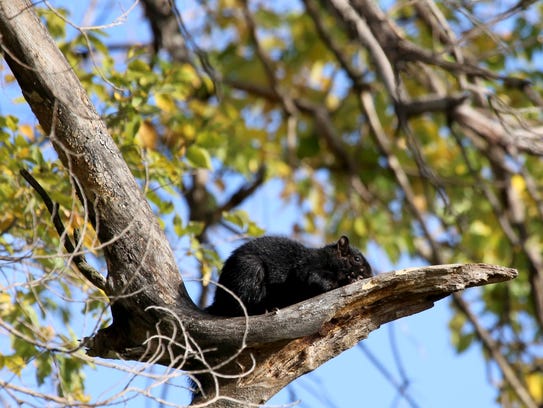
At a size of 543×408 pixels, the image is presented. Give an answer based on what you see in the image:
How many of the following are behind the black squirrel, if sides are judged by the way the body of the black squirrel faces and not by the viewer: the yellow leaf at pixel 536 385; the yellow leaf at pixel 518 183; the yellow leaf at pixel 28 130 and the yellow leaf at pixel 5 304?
2

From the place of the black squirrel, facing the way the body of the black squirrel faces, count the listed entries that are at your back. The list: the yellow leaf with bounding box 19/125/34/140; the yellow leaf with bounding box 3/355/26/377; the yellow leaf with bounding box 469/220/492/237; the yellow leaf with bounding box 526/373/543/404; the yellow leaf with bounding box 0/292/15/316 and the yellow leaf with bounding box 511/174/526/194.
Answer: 3

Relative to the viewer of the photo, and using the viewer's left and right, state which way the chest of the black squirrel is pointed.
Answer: facing to the right of the viewer

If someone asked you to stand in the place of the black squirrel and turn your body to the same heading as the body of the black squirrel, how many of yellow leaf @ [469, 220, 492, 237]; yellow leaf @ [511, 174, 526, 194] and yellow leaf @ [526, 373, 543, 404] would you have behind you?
0

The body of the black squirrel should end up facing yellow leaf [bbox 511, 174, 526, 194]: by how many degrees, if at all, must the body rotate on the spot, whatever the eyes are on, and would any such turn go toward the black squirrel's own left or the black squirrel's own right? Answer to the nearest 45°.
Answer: approximately 45° to the black squirrel's own left

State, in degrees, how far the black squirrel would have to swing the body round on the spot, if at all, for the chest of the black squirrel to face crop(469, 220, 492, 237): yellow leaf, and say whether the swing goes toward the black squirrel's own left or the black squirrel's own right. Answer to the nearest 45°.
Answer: approximately 45° to the black squirrel's own left

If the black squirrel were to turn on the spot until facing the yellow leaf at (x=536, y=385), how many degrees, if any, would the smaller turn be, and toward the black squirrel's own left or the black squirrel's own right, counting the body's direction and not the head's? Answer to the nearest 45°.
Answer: approximately 45° to the black squirrel's own left

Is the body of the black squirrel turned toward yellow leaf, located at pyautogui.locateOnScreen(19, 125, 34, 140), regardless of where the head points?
no

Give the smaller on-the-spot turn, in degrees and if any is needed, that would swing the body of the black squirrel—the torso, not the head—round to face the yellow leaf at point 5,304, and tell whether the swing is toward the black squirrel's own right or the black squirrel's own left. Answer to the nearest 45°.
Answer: approximately 180°

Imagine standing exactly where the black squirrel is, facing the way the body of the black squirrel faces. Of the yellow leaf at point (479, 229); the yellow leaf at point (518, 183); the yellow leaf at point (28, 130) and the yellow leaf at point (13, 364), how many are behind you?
2

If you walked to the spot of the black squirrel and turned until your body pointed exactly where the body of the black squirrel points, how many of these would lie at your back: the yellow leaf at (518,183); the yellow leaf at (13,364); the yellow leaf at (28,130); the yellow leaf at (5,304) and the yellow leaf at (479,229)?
3

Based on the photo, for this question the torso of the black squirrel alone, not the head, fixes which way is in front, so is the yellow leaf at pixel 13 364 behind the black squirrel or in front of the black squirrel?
behind
